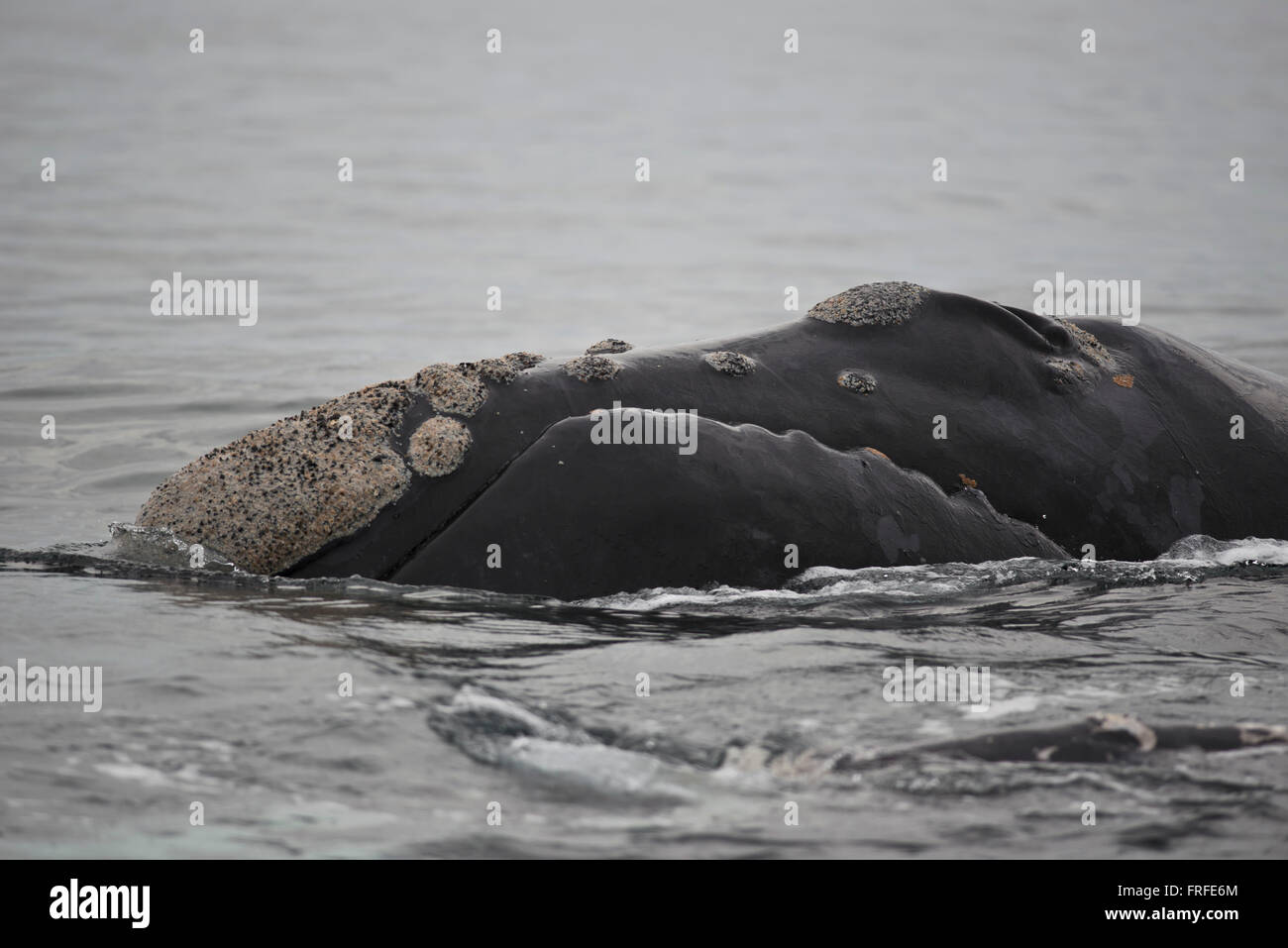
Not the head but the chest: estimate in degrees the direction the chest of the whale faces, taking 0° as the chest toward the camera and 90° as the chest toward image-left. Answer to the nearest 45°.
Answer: approximately 90°
